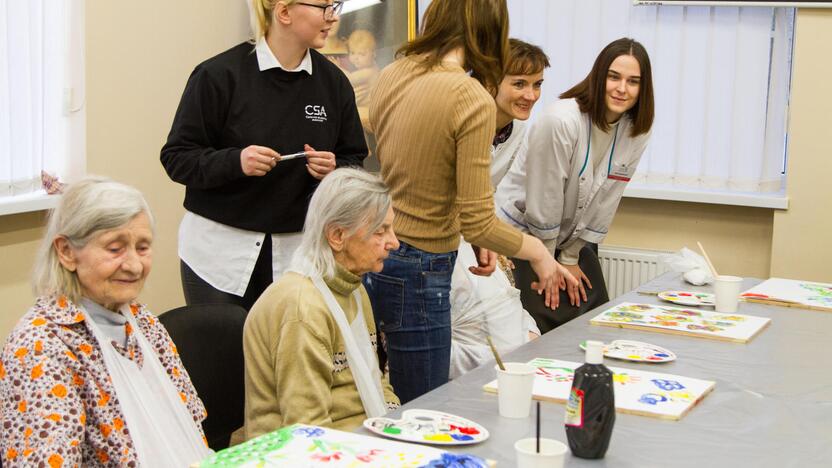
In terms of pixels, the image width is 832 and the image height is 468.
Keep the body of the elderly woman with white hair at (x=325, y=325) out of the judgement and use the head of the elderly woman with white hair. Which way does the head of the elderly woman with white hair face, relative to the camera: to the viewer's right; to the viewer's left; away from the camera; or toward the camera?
to the viewer's right

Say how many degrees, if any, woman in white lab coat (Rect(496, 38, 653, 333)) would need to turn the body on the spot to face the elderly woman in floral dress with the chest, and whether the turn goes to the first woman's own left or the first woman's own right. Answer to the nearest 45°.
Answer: approximately 90° to the first woman's own right

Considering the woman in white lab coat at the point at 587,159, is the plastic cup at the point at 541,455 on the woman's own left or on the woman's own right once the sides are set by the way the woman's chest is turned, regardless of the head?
on the woman's own right

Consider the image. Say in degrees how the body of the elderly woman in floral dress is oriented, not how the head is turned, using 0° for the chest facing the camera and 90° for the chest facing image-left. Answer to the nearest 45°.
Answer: approximately 315°

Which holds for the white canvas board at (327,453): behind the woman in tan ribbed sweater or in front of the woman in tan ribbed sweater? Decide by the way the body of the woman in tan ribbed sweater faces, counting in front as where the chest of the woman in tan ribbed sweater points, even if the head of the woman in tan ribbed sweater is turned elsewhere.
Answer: behind

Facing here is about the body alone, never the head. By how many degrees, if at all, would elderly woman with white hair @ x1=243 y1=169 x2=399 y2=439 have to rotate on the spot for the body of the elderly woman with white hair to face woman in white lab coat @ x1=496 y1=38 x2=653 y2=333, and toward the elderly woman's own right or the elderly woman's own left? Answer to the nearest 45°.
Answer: approximately 45° to the elderly woman's own left

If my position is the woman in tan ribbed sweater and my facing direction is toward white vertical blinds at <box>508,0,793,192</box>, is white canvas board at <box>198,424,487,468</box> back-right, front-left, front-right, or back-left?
back-right

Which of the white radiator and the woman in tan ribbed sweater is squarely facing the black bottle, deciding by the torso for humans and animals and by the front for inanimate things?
the white radiator

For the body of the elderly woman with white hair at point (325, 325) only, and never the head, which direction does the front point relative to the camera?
to the viewer's right

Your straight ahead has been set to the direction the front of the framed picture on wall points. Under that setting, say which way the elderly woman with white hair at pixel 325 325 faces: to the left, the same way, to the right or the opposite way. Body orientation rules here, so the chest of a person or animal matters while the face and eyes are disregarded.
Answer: to the left

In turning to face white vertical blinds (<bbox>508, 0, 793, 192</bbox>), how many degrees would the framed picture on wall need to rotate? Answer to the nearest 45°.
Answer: approximately 90° to its left

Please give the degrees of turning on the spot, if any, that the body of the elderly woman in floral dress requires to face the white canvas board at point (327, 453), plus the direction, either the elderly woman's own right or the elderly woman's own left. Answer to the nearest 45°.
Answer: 0° — they already face it
